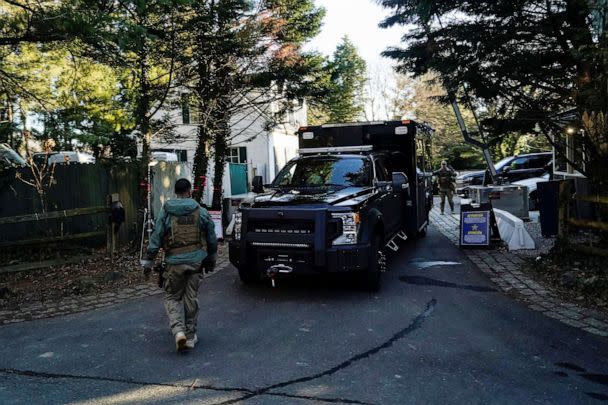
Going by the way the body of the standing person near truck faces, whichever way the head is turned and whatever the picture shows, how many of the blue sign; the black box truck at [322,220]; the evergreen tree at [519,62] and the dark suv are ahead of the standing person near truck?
3

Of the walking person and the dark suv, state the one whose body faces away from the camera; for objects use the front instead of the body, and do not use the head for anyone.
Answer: the walking person

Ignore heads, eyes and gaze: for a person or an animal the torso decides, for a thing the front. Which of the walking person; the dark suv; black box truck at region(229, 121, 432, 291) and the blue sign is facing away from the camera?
the walking person

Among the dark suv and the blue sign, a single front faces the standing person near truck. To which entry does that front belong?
the dark suv

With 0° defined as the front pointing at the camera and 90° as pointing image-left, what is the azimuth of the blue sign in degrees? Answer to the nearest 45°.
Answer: approximately 0°

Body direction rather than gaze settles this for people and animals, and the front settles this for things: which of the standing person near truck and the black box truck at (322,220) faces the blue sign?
the standing person near truck

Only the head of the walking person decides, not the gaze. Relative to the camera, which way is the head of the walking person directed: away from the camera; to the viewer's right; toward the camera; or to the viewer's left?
away from the camera

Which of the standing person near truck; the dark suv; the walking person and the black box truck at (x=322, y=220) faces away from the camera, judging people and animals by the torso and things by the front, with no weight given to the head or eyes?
the walking person

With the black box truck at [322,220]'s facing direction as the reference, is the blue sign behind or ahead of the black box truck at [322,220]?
behind
